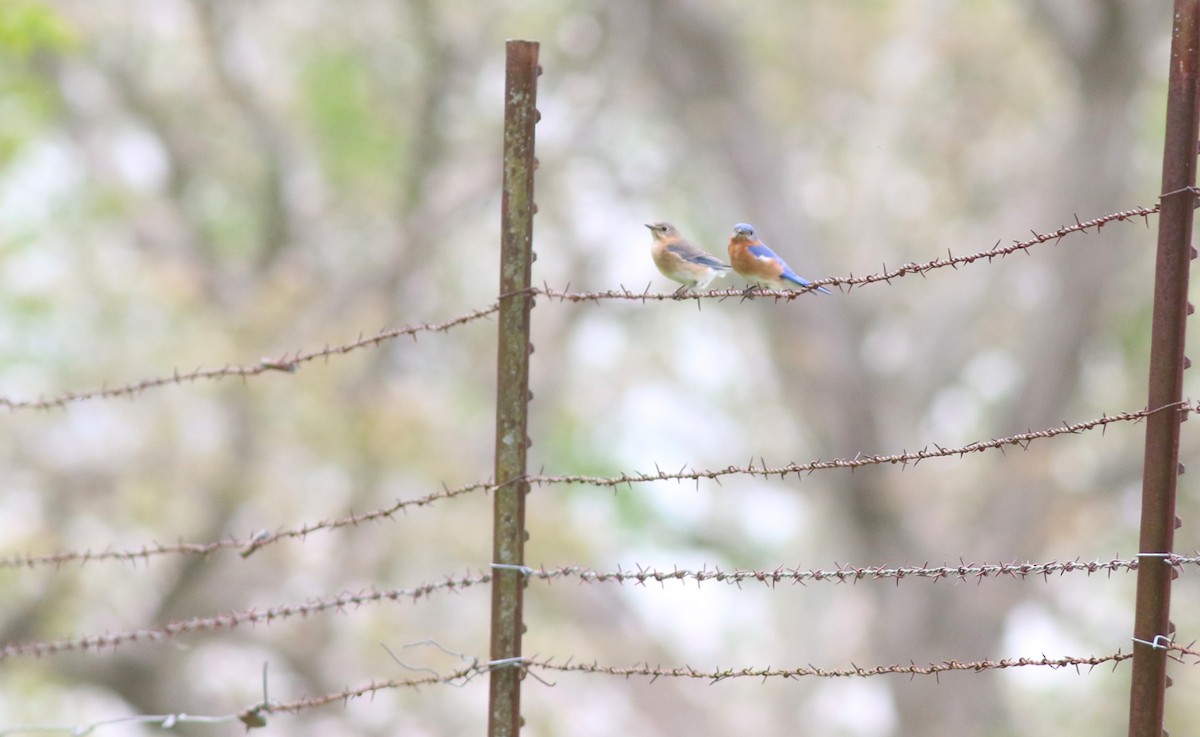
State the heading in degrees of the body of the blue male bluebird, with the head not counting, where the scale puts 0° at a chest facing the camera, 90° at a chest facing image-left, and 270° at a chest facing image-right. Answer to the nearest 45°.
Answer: approximately 45°

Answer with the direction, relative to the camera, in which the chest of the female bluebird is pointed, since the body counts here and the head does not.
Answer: to the viewer's left
